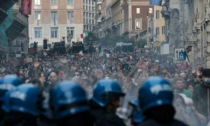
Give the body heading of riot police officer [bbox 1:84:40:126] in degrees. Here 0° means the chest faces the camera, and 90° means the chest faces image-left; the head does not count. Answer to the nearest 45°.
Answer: approximately 225°

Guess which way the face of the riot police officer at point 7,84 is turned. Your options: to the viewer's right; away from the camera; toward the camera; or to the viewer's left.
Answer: away from the camera

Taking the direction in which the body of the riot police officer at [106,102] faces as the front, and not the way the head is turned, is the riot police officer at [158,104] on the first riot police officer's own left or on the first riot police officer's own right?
on the first riot police officer's own right

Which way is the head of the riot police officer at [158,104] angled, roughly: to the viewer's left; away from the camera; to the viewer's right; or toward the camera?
away from the camera

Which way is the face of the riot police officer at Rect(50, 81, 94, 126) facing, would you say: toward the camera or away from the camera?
away from the camera

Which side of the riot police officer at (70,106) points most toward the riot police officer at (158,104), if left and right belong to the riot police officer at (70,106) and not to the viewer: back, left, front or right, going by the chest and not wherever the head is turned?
right

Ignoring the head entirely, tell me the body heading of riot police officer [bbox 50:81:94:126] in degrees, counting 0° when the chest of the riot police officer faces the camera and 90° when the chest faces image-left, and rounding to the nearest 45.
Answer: approximately 180°
